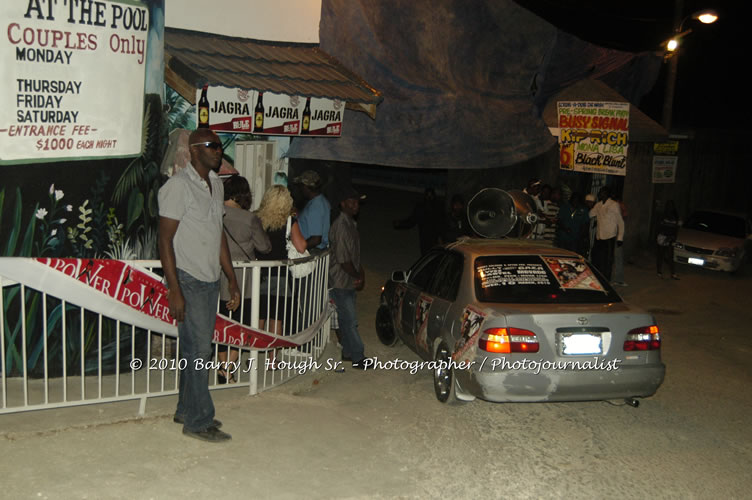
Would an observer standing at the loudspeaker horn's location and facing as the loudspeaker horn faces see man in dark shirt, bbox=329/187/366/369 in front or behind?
in front

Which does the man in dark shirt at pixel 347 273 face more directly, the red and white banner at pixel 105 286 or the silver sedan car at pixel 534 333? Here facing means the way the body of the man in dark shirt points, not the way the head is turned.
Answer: the silver sedan car

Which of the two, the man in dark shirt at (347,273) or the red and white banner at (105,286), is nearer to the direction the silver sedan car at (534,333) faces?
the man in dark shirt

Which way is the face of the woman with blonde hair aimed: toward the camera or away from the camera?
away from the camera

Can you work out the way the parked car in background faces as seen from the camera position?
facing the viewer and to the left of the viewer

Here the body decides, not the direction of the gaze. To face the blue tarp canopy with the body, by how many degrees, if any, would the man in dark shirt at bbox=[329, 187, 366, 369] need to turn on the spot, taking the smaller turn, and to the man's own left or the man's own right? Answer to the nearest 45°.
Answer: approximately 90° to the man's own left

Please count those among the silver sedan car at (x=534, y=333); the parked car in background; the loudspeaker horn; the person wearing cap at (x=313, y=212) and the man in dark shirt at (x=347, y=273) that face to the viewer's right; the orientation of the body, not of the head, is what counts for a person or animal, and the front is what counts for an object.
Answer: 1

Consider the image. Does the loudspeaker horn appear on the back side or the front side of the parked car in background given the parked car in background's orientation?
on the front side

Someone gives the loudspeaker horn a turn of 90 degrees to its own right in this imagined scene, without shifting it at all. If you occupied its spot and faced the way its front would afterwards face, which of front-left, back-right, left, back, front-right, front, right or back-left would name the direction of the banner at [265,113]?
front

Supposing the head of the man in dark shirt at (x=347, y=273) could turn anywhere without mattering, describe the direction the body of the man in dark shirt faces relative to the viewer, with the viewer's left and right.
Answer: facing to the right of the viewer
